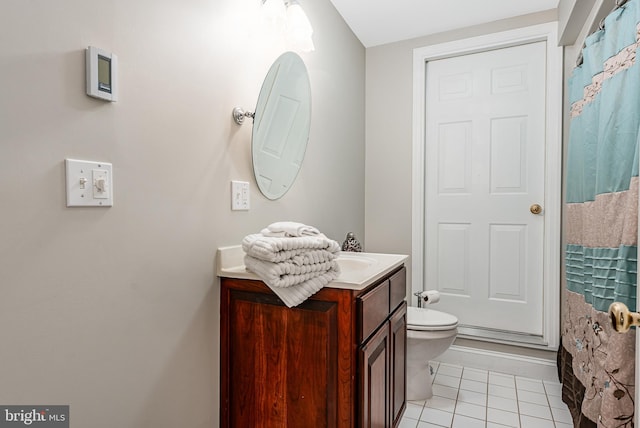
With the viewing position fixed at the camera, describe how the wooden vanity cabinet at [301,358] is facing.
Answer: facing to the right of the viewer

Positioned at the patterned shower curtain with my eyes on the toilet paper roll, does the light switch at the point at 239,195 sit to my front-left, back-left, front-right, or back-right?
front-left

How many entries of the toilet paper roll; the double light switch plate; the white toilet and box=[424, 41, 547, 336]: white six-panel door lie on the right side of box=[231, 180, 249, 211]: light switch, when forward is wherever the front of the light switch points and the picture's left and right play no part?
1

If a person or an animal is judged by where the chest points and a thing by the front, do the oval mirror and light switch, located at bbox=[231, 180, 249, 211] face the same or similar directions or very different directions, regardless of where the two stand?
same or similar directions

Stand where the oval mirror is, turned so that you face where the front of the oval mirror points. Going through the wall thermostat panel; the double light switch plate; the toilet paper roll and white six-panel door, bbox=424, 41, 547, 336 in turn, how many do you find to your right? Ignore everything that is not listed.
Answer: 2

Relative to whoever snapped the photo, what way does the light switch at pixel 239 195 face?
facing the viewer and to the right of the viewer

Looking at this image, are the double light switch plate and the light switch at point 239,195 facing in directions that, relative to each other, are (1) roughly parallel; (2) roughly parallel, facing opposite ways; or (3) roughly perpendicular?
roughly parallel

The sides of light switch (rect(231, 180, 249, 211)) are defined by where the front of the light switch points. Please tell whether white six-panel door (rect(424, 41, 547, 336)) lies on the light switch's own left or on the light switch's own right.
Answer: on the light switch's own left

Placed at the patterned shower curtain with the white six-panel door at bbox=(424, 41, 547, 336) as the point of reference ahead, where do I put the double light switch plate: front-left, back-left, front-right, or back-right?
back-left

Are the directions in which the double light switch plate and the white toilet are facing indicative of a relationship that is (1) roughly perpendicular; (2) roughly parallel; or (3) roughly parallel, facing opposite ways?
roughly parallel

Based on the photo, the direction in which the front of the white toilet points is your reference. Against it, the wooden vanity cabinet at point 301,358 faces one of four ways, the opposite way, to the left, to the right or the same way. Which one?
the same way
